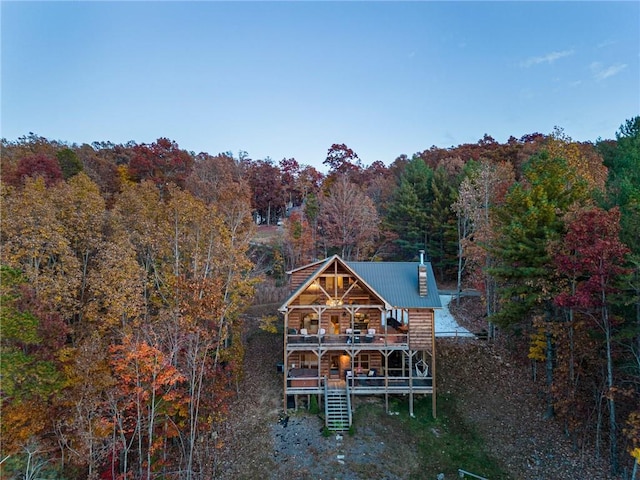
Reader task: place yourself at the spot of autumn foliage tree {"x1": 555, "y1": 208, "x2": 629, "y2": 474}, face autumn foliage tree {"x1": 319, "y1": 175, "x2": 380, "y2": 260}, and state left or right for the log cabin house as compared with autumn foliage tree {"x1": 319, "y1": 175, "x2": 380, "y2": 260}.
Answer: left

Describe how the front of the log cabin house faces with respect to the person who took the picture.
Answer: facing the viewer

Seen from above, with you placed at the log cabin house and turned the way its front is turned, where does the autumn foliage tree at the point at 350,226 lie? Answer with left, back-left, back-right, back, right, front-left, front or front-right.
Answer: back

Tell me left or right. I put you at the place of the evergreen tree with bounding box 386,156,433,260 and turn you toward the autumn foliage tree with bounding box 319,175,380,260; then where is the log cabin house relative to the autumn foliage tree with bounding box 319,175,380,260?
left

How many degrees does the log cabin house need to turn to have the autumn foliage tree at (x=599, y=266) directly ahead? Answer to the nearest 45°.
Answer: approximately 45° to its left

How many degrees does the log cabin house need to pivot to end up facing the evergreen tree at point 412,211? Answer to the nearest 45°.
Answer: approximately 180°
